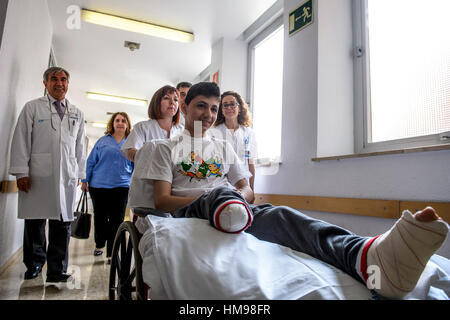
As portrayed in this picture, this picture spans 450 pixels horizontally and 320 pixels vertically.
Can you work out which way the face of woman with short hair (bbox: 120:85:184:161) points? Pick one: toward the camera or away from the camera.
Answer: toward the camera

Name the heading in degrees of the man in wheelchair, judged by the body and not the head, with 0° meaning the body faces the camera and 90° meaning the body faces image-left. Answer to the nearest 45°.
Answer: approximately 315°

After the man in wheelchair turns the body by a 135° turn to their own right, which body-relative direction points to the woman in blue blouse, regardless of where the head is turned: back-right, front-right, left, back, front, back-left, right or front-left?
front-right

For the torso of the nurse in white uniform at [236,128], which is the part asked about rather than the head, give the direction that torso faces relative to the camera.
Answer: toward the camera

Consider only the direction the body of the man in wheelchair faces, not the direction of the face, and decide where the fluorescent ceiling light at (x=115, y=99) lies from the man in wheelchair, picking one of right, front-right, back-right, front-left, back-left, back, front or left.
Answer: back

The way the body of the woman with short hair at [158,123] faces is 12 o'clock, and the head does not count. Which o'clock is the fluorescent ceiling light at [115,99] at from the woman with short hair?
The fluorescent ceiling light is roughly at 7 o'clock from the woman with short hair.

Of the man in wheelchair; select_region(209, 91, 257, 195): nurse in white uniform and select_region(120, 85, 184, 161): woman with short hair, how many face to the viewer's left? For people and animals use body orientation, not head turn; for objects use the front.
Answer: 0

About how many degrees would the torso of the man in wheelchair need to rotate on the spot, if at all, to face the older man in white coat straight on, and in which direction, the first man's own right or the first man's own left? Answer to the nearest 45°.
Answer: approximately 180°

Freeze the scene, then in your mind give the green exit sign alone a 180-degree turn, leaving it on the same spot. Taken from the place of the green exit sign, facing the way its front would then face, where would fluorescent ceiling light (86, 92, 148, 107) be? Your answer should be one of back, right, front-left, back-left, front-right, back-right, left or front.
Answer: left

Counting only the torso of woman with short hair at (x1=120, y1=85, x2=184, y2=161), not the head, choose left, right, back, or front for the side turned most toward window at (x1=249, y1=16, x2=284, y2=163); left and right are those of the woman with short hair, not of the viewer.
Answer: left

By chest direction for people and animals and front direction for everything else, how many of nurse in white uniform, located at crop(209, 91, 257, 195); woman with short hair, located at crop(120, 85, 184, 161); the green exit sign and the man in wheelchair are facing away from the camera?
0

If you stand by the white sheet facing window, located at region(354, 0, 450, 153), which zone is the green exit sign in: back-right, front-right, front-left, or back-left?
front-left

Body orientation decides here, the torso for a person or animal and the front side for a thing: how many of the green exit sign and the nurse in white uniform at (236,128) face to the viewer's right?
0

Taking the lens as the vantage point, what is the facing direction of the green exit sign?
facing the viewer and to the left of the viewer
